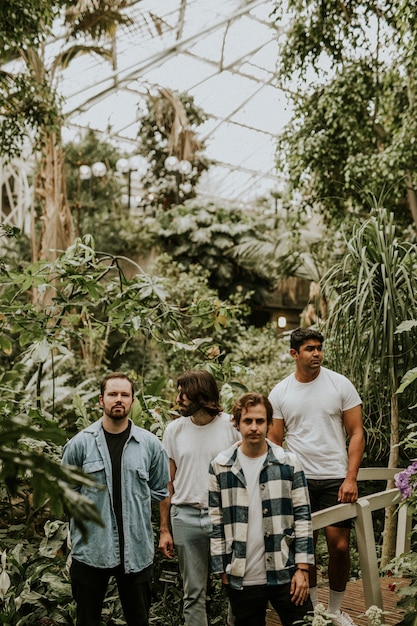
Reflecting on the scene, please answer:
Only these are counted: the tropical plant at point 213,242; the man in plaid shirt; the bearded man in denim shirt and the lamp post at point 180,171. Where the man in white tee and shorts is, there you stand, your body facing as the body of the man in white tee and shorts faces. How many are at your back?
2

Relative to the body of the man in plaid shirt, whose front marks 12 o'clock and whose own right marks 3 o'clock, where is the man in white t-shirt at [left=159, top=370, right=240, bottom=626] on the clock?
The man in white t-shirt is roughly at 5 o'clock from the man in plaid shirt.

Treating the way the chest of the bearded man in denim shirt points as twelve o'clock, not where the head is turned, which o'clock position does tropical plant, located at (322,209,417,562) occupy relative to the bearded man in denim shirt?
The tropical plant is roughly at 8 o'clock from the bearded man in denim shirt.

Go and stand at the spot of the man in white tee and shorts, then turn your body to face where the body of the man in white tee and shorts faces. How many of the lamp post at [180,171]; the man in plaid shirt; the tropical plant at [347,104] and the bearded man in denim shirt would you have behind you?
2

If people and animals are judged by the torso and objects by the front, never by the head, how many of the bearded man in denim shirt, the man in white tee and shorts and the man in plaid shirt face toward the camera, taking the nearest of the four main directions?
3

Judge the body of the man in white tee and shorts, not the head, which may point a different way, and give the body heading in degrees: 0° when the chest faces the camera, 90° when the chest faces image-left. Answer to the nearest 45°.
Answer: approximately 0°

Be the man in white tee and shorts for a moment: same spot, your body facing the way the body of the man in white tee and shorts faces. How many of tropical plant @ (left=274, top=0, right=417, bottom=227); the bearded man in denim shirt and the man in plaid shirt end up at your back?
1

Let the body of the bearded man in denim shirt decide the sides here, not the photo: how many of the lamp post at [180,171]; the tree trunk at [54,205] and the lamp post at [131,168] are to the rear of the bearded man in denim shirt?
3

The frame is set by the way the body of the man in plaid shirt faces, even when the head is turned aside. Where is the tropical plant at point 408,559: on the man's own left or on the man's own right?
on the man's own left

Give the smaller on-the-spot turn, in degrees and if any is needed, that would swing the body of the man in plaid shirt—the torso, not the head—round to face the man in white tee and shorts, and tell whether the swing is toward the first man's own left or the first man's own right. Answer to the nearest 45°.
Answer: approximately 180°
